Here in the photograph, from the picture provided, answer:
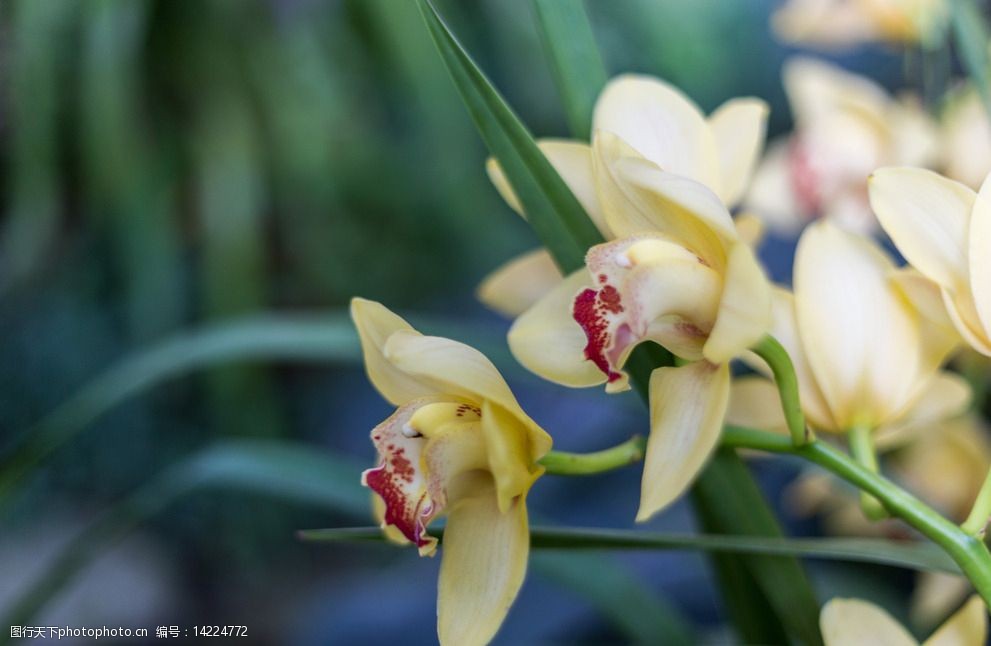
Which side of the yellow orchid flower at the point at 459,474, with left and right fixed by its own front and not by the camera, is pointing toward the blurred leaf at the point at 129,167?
right

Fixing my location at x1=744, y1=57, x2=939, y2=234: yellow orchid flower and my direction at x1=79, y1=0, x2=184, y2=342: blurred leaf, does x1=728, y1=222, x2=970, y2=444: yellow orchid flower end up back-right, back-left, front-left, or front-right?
back-left

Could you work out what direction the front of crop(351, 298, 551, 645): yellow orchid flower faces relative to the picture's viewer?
facing to the left of the viewer
